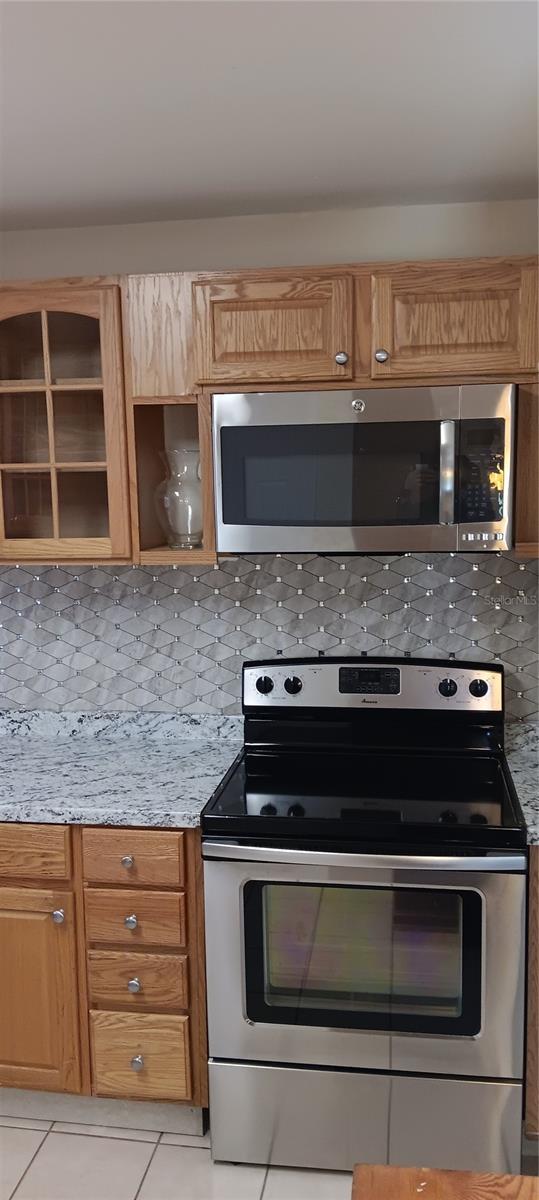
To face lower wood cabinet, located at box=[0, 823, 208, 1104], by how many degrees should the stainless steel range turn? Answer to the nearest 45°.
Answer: approximately 90° to its right

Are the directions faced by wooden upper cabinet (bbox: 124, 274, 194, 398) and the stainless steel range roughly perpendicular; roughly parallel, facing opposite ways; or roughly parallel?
roughly parallel

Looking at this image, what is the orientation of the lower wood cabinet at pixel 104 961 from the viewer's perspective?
toward the camera

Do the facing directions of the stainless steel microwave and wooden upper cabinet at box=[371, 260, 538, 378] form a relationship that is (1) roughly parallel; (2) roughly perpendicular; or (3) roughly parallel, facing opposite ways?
roughly parallel

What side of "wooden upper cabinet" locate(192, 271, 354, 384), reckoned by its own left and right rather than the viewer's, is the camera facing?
front

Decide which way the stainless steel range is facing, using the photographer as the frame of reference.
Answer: facing the viewer

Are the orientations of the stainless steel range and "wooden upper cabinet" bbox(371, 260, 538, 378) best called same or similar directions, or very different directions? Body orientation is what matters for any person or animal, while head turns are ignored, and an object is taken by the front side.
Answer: same or similar directions

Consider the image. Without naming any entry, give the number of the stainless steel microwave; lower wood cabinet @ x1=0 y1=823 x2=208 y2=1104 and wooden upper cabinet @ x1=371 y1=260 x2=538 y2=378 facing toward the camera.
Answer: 3

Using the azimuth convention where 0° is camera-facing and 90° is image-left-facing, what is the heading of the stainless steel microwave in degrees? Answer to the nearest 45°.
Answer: approximately 0°

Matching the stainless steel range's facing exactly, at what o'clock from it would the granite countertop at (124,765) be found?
The granite countertop is roughly at 4 o'clock from the stainless steel range.

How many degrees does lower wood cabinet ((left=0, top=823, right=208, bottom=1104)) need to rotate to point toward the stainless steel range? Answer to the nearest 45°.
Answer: approximately 45° to its left

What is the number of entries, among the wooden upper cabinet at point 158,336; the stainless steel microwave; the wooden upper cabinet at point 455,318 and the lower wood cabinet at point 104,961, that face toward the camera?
4

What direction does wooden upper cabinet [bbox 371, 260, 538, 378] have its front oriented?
toward the camera

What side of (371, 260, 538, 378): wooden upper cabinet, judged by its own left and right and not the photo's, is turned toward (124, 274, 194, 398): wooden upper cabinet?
right
